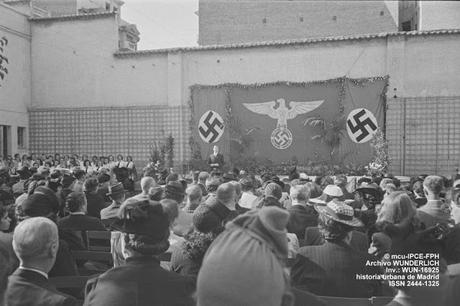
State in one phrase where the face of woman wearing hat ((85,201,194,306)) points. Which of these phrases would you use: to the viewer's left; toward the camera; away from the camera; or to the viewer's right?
away from the camera

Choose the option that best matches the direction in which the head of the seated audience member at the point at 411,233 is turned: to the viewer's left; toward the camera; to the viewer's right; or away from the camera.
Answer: away from the camera

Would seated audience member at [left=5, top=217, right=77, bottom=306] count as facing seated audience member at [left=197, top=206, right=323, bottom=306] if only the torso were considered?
no

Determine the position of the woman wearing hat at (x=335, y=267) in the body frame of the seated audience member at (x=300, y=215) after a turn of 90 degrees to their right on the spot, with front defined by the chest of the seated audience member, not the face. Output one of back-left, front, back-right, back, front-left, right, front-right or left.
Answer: right

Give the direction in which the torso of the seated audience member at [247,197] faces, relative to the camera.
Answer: away from the camera

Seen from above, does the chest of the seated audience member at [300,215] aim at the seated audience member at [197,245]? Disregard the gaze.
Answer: no

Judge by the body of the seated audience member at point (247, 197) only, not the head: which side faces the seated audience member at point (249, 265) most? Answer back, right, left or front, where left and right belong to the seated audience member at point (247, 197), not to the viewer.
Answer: back

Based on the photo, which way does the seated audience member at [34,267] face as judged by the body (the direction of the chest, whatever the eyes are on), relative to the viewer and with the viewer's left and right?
facing away from the viewer and to the right of the viewer

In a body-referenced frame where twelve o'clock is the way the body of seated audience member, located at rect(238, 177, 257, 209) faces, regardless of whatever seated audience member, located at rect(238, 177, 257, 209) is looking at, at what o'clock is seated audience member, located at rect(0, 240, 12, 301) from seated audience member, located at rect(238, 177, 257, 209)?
seated audience member, located at rect(0, 240, 12, 301) is roughly at 7 o'clock from seated audience member, located at rect(238, 177, 257, 209).

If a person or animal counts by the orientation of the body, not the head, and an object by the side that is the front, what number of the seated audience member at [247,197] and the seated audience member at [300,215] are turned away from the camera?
2

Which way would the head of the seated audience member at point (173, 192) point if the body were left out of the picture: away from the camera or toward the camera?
away from the camera

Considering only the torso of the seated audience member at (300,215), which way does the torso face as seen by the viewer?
away from the camera

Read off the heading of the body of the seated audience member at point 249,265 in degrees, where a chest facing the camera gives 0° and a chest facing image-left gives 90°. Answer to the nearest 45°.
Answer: approximately 225°

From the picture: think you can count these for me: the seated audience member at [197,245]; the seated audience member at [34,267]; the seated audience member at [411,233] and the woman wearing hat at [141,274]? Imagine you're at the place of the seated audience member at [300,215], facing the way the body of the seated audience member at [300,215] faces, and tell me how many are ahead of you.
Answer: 0

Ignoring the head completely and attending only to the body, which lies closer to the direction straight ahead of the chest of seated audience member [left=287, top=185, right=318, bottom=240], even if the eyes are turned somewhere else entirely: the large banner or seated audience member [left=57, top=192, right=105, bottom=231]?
the large banner

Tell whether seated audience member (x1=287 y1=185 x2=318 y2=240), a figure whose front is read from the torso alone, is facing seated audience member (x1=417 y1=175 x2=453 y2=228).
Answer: no

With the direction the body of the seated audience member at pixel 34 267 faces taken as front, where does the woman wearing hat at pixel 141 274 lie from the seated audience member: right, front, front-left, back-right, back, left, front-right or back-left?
right
